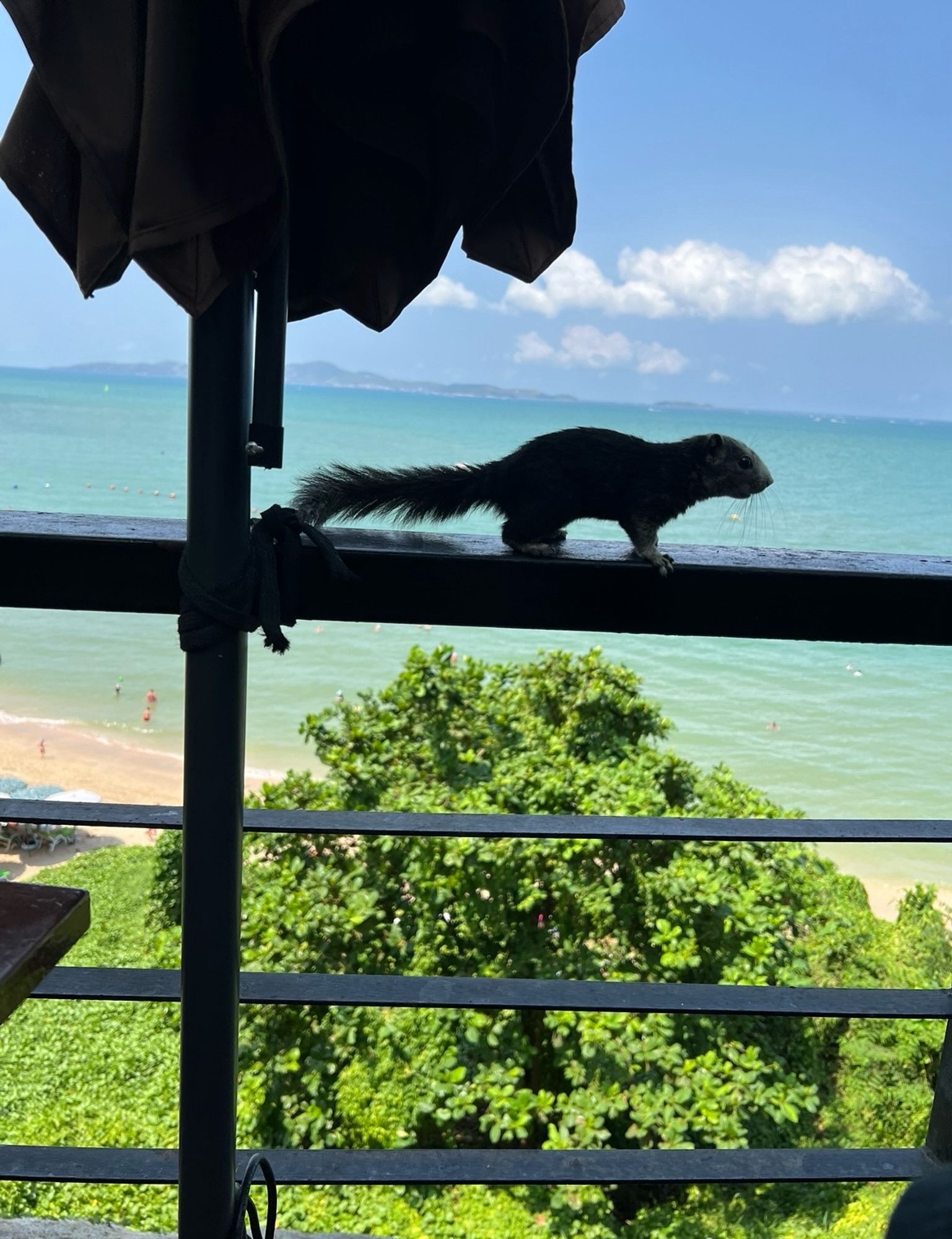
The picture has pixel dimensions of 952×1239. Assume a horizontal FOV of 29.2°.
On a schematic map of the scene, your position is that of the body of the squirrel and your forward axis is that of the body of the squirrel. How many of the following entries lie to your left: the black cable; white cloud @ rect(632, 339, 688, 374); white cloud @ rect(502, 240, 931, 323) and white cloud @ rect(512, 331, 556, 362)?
3

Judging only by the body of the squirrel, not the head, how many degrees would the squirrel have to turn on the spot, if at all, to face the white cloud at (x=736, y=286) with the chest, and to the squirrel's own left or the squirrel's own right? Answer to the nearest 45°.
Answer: approximately 90° to the squirrel's own left

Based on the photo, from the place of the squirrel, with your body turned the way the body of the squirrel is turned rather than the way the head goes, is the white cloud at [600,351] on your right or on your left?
on your left

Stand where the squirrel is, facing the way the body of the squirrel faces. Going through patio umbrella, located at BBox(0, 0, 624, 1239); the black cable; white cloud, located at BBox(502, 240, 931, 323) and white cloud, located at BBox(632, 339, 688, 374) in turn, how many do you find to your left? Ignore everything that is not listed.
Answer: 2

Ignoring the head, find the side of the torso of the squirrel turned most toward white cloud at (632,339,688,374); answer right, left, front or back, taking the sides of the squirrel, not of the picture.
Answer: left

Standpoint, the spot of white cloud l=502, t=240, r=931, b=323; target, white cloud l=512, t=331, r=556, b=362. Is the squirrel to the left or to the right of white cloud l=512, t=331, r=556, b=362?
left

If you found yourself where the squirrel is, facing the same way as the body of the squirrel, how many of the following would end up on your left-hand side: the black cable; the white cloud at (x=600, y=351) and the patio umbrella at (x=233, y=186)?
1

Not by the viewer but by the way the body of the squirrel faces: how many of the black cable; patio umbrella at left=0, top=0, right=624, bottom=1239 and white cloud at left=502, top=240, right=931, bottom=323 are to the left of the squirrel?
1

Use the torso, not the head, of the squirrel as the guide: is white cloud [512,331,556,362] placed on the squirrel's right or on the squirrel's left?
on the squirrel's left

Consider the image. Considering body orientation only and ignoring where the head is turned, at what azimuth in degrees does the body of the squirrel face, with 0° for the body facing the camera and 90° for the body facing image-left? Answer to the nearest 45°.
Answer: approximately 270°
